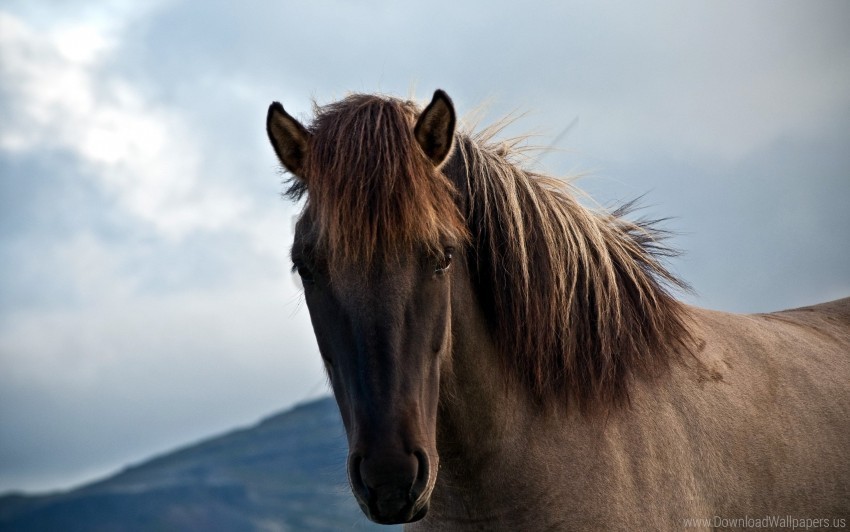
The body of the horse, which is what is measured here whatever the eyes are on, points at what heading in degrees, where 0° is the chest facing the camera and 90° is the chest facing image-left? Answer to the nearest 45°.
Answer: approximately 45°
